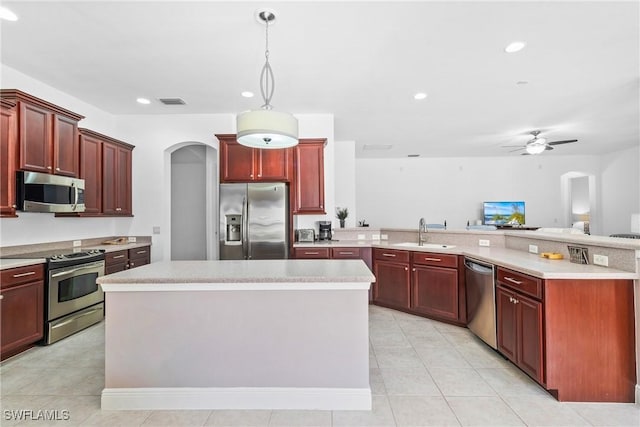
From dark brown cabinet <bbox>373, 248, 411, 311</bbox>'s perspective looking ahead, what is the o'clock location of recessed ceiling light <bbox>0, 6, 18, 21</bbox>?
The recessed ceiling light is roughly at 12 o'clock from the dark brown cabinet.

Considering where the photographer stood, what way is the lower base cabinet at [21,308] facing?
facing the viewer and to the right of the viewer

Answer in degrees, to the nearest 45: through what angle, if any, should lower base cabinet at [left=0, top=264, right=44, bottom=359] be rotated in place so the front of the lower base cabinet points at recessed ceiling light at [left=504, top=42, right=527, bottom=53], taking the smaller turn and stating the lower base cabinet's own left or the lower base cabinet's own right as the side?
0° — it already faces it

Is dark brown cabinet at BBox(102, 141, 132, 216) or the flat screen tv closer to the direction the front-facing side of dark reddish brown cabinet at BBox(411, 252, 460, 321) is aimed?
the dark brown cabinet

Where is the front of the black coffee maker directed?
toward the camera

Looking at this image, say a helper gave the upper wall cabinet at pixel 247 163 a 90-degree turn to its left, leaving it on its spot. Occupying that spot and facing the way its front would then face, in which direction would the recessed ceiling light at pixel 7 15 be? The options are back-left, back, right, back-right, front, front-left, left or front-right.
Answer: back-right

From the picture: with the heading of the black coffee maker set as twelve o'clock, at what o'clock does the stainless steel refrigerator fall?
The stainless steel refrigerator is roughly at 2 o'clock from the black coffee maker.

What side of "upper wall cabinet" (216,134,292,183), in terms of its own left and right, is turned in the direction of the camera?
front

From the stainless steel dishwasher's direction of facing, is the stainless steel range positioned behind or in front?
in front

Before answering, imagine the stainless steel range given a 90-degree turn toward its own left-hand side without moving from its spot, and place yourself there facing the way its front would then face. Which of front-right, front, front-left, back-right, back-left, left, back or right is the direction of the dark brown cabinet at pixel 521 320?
right

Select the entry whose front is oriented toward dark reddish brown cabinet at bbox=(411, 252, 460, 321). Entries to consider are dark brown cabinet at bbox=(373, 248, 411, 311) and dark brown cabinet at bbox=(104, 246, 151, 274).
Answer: dark brown cabinet at bbox=(104, 246, 151, 274)

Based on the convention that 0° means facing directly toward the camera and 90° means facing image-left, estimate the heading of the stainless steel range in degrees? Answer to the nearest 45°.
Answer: approximately 315°

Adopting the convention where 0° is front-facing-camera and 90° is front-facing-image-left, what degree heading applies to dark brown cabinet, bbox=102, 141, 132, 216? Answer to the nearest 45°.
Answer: approximately 315°

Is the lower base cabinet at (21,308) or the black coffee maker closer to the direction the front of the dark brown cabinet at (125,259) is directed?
the black coffee maker

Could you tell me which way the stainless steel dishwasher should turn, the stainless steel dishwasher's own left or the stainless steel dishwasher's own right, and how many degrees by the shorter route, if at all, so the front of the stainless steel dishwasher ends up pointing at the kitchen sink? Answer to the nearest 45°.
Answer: approximately 90° to the stainless steel dishwasher's own right

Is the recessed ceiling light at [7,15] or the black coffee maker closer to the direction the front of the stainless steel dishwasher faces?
the recessed ceiling light
